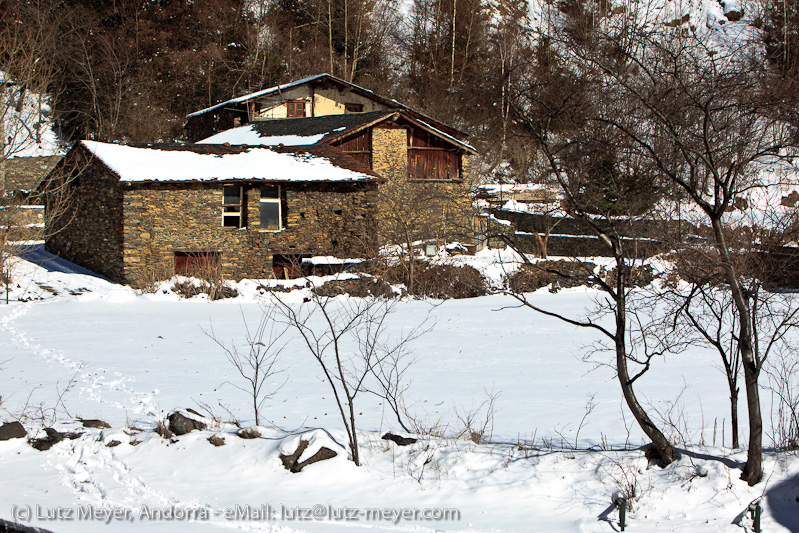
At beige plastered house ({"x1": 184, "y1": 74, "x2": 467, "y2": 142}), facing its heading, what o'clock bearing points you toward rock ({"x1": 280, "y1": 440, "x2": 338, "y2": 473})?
The rock is roughly at 12 o'clock from the beige plastered house.

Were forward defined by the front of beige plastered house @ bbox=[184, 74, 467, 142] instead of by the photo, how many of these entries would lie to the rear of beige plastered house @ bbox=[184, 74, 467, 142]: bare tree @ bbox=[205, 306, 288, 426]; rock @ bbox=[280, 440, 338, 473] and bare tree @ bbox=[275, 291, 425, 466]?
0

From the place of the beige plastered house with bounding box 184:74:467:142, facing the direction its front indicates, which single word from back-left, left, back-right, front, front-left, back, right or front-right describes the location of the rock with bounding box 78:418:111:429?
front

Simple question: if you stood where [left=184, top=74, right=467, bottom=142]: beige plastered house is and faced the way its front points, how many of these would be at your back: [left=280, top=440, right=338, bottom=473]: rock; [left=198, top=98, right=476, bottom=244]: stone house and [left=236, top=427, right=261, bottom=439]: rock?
0

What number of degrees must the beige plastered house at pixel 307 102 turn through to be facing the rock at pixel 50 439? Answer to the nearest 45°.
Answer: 0° — it already faces it

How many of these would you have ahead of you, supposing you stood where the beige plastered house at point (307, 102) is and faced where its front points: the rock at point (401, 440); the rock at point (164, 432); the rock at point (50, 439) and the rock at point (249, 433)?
4

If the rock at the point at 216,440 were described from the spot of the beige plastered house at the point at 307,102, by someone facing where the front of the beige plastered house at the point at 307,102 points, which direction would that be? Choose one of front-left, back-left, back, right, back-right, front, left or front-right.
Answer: front

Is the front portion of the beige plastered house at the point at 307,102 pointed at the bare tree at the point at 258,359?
yes

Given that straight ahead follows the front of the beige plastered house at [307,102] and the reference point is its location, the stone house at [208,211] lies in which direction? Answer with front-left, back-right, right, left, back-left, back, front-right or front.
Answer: front

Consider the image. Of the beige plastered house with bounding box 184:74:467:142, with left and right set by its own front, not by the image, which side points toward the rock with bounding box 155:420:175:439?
front

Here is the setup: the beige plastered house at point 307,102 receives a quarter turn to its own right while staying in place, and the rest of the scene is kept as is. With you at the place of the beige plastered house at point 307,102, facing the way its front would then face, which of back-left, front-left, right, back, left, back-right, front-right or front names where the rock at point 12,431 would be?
left

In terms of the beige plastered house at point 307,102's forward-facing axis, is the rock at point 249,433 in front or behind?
in front

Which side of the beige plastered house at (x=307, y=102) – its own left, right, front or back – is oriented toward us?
front

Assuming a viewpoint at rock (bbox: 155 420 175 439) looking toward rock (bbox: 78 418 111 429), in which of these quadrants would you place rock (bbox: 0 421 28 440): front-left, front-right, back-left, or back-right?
front-left

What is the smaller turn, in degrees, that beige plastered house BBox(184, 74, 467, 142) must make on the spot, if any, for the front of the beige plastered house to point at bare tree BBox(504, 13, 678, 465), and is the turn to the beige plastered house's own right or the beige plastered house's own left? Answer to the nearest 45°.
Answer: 0° — it already faces it

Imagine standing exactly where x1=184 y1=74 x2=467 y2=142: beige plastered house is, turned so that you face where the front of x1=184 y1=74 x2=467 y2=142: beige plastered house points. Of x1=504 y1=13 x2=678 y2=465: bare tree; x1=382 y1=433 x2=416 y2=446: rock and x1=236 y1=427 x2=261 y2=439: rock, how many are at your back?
0

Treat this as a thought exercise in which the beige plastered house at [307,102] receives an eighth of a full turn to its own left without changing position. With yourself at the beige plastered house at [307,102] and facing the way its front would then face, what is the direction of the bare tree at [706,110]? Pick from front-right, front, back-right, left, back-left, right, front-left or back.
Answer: front-right

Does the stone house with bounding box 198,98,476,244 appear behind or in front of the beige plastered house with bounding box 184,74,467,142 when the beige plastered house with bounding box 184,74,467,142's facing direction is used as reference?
in front
